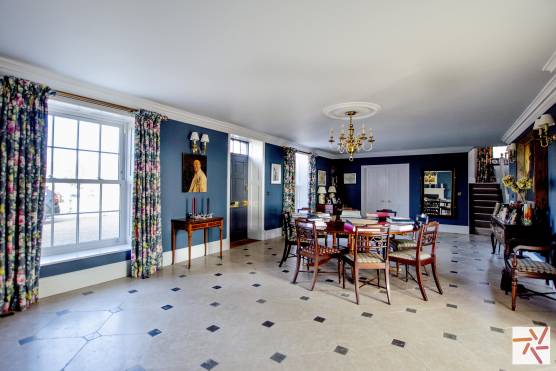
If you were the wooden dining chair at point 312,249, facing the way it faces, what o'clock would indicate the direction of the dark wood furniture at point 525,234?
The dark wood furniture is roughly at 1 o'clock from the wooden dining chair.

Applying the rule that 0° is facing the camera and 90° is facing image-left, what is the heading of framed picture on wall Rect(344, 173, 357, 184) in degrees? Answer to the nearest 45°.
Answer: approximately 0°

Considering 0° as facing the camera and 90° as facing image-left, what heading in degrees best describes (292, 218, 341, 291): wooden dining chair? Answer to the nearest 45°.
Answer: approximately 225°

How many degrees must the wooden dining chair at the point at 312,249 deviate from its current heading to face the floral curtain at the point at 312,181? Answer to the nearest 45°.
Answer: approximately 45° to its left

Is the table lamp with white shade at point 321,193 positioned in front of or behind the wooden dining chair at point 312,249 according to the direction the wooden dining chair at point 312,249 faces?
in front

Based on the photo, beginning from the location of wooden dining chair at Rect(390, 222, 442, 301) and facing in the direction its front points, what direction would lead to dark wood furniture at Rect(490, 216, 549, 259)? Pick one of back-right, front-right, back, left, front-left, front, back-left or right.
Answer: right

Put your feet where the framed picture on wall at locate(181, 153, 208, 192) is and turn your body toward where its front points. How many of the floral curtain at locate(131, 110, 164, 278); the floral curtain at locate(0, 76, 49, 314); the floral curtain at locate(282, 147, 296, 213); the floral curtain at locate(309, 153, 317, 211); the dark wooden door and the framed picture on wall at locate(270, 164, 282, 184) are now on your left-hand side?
4

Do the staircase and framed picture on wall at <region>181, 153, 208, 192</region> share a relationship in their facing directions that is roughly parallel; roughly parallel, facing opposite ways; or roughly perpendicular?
roughly perpendicular

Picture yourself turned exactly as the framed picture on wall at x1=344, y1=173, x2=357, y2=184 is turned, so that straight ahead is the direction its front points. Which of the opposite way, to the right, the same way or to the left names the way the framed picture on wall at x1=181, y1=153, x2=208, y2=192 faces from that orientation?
to the left

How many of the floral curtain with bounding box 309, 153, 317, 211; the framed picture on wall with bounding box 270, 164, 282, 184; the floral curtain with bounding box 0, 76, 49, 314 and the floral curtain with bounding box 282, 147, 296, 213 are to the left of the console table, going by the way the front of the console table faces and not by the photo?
3
